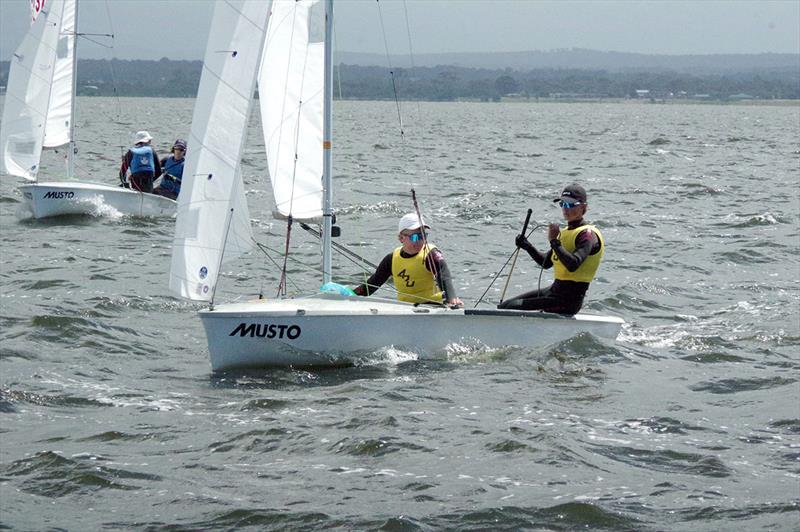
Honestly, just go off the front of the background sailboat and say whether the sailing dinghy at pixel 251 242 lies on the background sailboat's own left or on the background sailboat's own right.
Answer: on the background sailboat's own left

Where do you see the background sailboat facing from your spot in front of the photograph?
facing the viewer and to the left of the viewer
